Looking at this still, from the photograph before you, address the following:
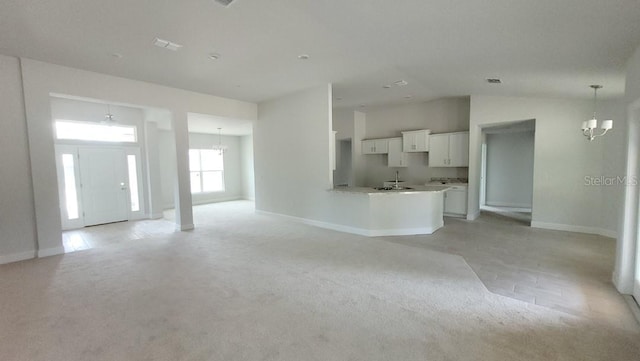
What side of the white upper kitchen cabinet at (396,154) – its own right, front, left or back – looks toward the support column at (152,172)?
right

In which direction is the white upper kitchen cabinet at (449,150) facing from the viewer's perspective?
toward the camera

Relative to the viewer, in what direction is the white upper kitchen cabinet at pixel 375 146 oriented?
toward the camera

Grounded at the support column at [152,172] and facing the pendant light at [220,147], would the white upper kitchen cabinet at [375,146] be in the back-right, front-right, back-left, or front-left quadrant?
front-right

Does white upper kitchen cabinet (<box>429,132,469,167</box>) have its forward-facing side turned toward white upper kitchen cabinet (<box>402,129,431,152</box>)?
no

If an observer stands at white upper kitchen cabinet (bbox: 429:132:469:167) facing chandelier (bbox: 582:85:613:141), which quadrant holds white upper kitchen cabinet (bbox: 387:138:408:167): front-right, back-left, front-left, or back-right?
back-right

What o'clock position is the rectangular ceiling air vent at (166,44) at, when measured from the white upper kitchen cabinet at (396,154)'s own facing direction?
The rectangular ceiling air vent is roughly at 1 o'clock from the white upper kitchen cabinet.

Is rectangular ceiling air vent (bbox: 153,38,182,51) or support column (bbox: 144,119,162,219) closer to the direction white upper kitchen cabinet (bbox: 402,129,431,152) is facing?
the rectangular ceiling air vent

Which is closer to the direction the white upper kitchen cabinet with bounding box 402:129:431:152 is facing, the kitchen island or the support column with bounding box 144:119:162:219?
the kitchen island

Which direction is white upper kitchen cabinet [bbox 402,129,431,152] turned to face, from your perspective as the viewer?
facing the viewer

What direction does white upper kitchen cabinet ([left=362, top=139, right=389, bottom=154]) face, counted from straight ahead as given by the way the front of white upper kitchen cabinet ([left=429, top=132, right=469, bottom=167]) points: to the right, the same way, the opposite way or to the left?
the same way

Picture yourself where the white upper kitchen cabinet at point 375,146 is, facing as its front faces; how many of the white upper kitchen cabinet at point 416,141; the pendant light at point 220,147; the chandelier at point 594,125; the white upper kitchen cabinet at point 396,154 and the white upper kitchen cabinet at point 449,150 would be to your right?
1

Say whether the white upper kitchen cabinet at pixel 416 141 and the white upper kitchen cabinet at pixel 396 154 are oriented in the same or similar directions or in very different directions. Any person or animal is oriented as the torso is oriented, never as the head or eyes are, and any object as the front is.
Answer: same or similar directions

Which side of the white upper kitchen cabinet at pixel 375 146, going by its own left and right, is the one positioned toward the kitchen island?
front

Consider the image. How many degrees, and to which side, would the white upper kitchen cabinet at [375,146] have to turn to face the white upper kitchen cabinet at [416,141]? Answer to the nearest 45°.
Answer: approximately 45° to its left

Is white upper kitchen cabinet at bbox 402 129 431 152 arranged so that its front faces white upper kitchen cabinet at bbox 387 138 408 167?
no
